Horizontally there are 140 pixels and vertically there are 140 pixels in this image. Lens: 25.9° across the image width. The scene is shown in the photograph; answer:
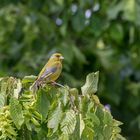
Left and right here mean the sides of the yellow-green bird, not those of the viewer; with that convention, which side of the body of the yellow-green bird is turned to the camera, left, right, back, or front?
right
